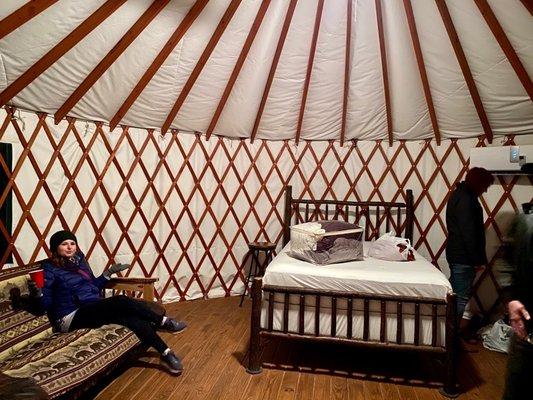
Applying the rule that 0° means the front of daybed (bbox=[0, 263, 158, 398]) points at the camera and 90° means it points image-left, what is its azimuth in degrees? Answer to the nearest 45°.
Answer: approximately 315°

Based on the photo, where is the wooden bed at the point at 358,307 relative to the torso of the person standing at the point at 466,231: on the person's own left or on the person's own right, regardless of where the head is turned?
on the person's own right

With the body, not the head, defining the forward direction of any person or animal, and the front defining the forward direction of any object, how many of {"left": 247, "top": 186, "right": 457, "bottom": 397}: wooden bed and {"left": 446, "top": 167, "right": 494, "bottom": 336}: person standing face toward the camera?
1

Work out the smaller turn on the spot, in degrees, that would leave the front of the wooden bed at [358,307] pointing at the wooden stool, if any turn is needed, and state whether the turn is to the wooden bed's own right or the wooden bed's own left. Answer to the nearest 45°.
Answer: approximately 135° to the wooden bed's own right

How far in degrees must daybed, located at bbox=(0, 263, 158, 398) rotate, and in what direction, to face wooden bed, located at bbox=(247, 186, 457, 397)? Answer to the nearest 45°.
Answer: approximately 45° to its left

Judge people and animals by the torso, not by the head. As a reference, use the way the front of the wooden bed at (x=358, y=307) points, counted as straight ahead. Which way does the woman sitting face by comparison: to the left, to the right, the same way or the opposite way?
to the left

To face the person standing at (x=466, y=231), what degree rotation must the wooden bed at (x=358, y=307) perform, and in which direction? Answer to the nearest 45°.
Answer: approximately 135° to its left

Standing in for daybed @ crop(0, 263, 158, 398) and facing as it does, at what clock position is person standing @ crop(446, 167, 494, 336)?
The person standing is roughly at 11 o'clock from the daybed.
